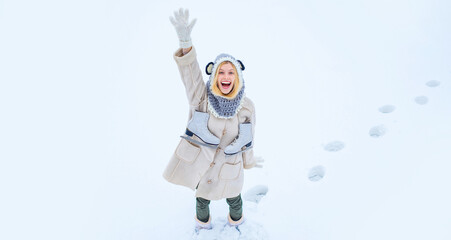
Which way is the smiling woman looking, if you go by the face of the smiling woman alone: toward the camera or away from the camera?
toward the camera

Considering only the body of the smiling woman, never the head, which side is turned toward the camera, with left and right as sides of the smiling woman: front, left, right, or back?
front
